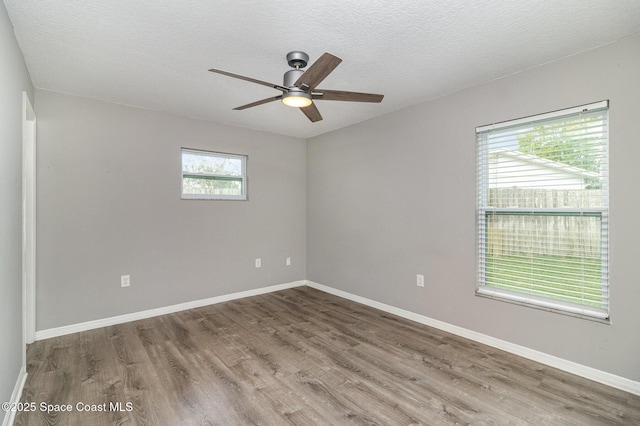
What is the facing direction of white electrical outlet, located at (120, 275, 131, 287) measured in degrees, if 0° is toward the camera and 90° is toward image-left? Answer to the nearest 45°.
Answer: approximately 0°

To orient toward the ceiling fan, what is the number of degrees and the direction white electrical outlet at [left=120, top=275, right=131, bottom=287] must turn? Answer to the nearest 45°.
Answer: approximately 45° to its left

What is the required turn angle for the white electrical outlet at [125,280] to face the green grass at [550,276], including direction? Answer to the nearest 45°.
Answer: approximately 45° to its left

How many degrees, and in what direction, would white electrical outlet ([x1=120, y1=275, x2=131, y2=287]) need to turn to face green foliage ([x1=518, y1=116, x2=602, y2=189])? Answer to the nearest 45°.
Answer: approximately 45° to its left
